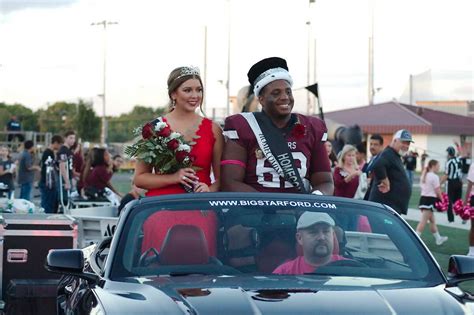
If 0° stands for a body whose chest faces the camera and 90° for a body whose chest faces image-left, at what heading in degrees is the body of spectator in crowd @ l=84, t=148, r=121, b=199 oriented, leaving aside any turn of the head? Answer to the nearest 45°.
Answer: approximately 270°

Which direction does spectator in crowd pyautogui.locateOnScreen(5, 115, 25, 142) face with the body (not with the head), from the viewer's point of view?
toward the camera

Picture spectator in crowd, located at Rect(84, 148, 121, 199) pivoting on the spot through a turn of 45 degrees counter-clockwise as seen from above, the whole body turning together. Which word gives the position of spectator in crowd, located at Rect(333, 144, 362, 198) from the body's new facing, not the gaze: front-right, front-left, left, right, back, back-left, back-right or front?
right

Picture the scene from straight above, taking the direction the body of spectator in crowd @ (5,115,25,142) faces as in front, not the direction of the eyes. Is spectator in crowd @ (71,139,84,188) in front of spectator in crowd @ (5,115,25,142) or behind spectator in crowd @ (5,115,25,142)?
in front

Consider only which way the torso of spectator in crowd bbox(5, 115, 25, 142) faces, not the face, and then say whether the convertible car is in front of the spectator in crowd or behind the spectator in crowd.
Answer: in front

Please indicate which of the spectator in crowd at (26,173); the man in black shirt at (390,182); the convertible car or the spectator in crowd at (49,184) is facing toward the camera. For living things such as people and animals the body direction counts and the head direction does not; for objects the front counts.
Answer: the convertible car

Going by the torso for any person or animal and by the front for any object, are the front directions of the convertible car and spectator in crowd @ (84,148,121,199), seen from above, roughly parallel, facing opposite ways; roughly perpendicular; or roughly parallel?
roughly perpendicular

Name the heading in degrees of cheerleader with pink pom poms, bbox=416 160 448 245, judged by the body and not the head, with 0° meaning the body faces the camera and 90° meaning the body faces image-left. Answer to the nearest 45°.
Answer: approximately 270°

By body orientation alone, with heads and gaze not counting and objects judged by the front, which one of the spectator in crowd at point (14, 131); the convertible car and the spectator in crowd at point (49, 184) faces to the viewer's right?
the spectator in crowd at point (49, 184)
